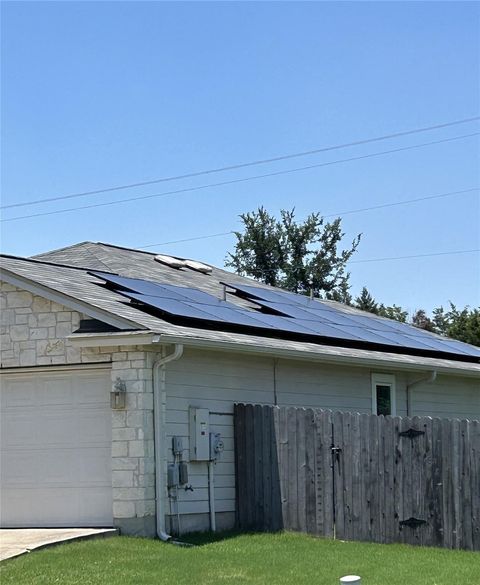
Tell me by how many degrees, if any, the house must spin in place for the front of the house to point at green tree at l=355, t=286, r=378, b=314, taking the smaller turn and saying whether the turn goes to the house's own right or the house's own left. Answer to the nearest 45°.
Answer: approximately 135° to the house's own right

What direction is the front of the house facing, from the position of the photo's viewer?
facing the viewer and to the left of the viewer

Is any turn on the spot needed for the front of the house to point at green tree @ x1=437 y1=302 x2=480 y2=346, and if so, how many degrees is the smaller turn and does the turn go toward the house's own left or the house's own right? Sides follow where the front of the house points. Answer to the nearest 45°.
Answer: approximately 135° to the house's own right

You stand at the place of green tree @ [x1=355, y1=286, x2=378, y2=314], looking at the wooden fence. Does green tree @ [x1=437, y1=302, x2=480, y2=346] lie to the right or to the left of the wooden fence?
left
